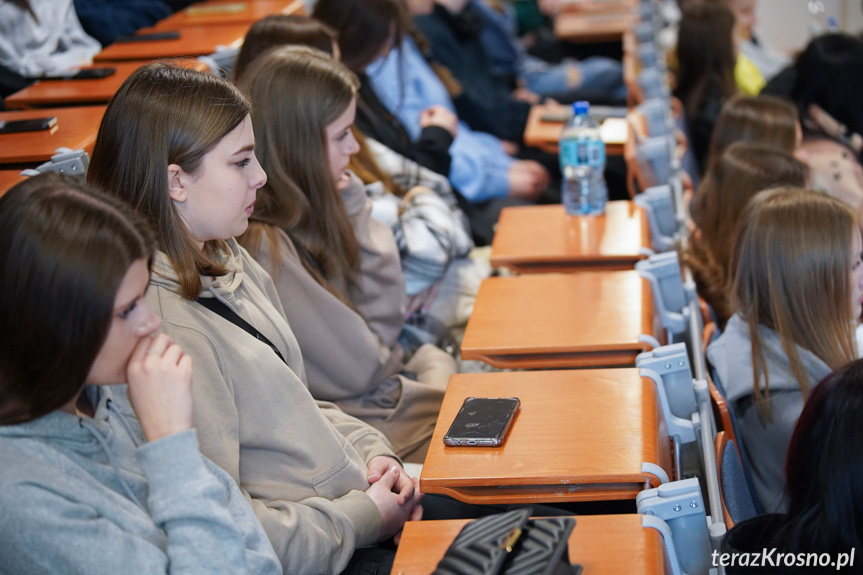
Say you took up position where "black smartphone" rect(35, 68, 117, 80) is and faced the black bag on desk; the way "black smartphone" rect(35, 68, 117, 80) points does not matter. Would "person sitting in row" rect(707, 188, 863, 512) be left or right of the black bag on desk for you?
left

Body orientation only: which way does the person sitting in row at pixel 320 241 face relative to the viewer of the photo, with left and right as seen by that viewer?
facing to the right of the viewer

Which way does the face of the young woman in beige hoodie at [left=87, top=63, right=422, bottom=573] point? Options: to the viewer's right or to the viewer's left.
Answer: to the viewer's right

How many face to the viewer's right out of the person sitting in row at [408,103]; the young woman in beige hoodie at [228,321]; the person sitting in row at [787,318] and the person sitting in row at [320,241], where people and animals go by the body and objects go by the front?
4

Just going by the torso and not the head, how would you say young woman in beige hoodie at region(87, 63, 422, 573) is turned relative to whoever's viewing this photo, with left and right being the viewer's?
facing to the right of the viewer

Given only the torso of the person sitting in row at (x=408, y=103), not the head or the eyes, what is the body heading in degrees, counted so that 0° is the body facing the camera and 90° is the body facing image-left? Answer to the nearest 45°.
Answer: approximately 270°

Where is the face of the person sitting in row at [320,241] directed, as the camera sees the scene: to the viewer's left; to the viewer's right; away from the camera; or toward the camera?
to the viewer's right

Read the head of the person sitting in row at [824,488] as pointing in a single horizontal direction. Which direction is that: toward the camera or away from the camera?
away from the camera

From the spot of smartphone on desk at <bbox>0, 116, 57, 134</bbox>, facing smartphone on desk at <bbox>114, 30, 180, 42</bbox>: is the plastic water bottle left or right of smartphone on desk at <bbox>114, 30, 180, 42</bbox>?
right

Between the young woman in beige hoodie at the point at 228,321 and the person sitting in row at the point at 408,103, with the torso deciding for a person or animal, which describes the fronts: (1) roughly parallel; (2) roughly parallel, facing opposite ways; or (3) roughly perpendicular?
roughly parallel

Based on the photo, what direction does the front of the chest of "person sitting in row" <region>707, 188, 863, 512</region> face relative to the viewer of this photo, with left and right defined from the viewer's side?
facing to the right of the viewer

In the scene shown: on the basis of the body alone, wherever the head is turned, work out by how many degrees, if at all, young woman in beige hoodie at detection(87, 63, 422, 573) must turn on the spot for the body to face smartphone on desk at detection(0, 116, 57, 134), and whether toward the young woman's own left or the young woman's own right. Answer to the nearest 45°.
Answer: approximately 135° to the young woman's own left

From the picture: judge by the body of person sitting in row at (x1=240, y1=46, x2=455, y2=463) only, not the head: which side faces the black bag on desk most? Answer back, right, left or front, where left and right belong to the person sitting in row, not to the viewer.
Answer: right

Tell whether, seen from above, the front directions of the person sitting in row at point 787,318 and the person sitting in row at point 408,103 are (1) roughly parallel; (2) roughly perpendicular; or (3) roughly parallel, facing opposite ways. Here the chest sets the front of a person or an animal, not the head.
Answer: roughly parallel

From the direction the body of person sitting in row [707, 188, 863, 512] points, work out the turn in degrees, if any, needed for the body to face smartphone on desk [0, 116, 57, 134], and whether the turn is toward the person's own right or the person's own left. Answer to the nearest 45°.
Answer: approximately 180°
